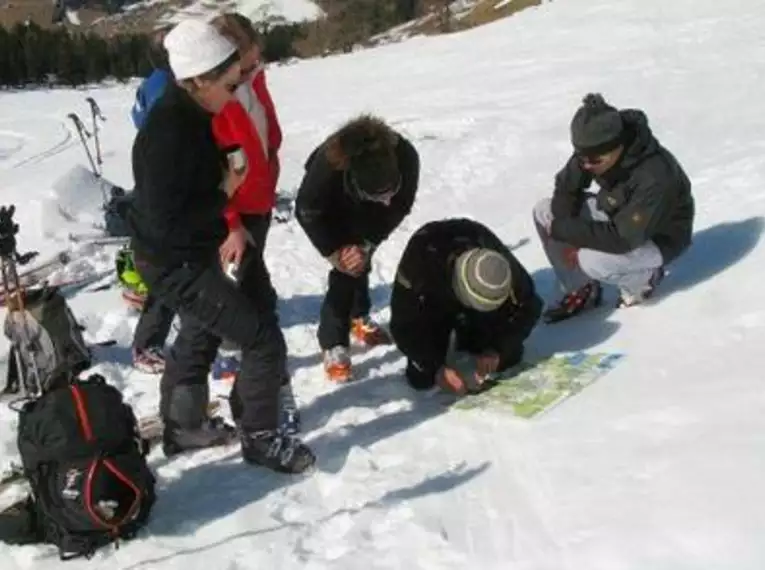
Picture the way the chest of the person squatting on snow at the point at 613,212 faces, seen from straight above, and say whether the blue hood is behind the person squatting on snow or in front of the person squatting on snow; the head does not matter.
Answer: in front

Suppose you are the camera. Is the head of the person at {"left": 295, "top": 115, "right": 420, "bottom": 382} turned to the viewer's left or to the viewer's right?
to the viewer's right

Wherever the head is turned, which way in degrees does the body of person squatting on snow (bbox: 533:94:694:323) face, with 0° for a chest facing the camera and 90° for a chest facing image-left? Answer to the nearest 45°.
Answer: approximately 45°

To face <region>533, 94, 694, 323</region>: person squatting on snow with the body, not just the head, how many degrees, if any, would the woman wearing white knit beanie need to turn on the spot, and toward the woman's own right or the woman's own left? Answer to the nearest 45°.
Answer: approximately 45° to the woman's own left

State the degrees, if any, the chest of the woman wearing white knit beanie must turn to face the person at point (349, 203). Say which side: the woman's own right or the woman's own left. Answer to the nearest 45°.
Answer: approximately 45° to the woman's own left

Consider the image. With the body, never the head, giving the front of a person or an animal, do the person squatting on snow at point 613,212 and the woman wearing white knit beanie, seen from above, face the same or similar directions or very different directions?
very different directions

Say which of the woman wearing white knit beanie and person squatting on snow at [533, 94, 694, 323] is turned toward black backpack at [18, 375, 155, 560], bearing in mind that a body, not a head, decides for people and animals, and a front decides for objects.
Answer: the person squatting on snow

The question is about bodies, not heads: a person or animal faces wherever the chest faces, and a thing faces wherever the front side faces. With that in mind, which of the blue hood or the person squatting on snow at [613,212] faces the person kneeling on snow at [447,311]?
the person squatting on snow at [613,212]

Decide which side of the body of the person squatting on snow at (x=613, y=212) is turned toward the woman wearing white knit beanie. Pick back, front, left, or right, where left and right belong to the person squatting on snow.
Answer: front

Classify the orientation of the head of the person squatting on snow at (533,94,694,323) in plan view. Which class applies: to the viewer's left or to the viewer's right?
to the viewer's left

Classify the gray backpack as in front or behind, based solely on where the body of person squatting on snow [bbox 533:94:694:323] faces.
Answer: in front

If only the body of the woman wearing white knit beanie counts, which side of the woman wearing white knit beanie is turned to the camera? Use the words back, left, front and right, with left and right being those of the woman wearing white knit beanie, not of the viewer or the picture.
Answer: right
